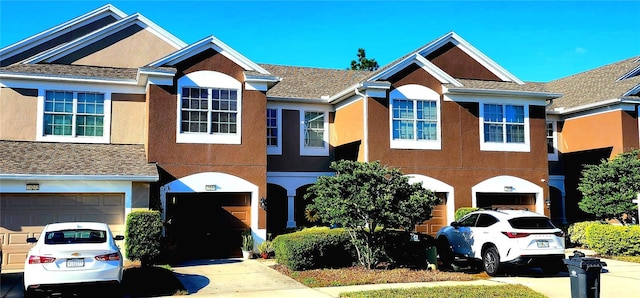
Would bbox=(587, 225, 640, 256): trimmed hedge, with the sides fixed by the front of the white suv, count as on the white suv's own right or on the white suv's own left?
on the white suv's own right

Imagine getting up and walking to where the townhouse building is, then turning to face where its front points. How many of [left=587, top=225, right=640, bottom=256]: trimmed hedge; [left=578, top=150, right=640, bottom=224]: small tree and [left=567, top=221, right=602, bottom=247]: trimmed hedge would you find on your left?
3

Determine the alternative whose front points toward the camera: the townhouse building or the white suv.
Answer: the townhouse building

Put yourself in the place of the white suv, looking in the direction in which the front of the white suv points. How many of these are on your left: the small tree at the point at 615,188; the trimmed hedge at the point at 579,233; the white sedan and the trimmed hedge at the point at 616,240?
1

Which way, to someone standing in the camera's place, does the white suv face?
facing away from the viewer and to the left of the viewer

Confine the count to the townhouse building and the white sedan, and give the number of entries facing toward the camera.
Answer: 1

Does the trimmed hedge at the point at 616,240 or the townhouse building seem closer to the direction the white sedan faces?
the townhouse building

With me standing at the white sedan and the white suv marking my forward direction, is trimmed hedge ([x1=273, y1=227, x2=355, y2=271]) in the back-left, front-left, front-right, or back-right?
front-left

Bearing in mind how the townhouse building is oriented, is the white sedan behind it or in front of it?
in front

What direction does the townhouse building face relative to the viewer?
toward the camera

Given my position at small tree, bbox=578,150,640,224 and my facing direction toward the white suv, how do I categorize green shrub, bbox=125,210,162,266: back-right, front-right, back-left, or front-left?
front-right

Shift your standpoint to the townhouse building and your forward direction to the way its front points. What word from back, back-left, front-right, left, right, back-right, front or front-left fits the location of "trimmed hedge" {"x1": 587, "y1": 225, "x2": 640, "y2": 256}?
left

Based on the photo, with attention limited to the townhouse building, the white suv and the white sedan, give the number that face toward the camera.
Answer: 1

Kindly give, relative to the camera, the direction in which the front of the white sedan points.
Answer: facing away from the viewer

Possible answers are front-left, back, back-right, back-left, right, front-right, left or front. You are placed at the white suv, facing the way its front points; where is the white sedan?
left
